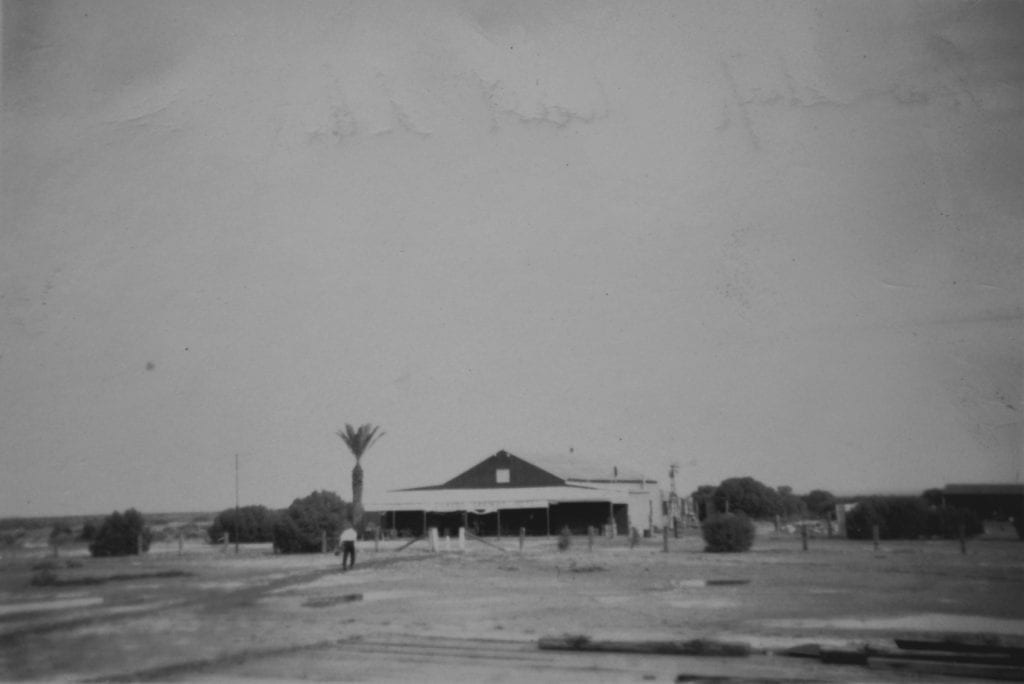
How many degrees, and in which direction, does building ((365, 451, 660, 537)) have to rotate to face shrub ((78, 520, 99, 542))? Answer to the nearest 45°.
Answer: approximately 45° to its right

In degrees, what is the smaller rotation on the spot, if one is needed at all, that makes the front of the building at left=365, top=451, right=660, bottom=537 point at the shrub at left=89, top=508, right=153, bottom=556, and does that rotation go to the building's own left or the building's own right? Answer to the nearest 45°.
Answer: approximately 45° to the building's own right

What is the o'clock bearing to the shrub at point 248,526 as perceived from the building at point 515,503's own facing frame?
The shrub is roughly at 2 o'clock from the building.

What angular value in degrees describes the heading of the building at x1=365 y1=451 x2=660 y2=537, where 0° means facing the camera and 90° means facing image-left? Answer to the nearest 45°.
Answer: approximately 0°

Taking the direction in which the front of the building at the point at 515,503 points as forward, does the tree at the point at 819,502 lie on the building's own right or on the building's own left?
on the building's own left
